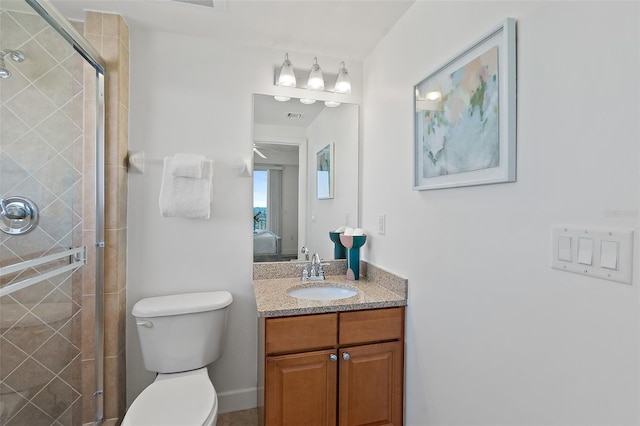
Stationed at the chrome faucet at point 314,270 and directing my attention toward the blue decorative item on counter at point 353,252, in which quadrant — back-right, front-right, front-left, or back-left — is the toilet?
back-right

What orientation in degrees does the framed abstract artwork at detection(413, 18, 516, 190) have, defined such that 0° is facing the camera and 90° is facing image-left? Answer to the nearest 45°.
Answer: approximately 45°

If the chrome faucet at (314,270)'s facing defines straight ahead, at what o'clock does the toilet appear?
The toilet is roughly at 2 o'clock from the chrome faucet.

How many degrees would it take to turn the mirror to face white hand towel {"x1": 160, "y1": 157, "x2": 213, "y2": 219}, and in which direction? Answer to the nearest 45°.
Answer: approximately 45° to its right

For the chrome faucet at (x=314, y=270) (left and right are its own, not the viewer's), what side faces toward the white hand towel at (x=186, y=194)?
right

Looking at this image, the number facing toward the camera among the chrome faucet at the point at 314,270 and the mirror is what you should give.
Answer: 2

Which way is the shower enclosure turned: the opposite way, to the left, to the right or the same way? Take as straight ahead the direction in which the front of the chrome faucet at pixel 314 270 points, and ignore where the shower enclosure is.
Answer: to the left

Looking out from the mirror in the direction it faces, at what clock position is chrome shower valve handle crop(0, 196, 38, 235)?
The chrome shower valve handle is roughly at 2 o'clock from the mirror.

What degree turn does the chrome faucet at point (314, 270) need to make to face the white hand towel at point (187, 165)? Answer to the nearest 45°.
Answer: approximately 90° to its right
